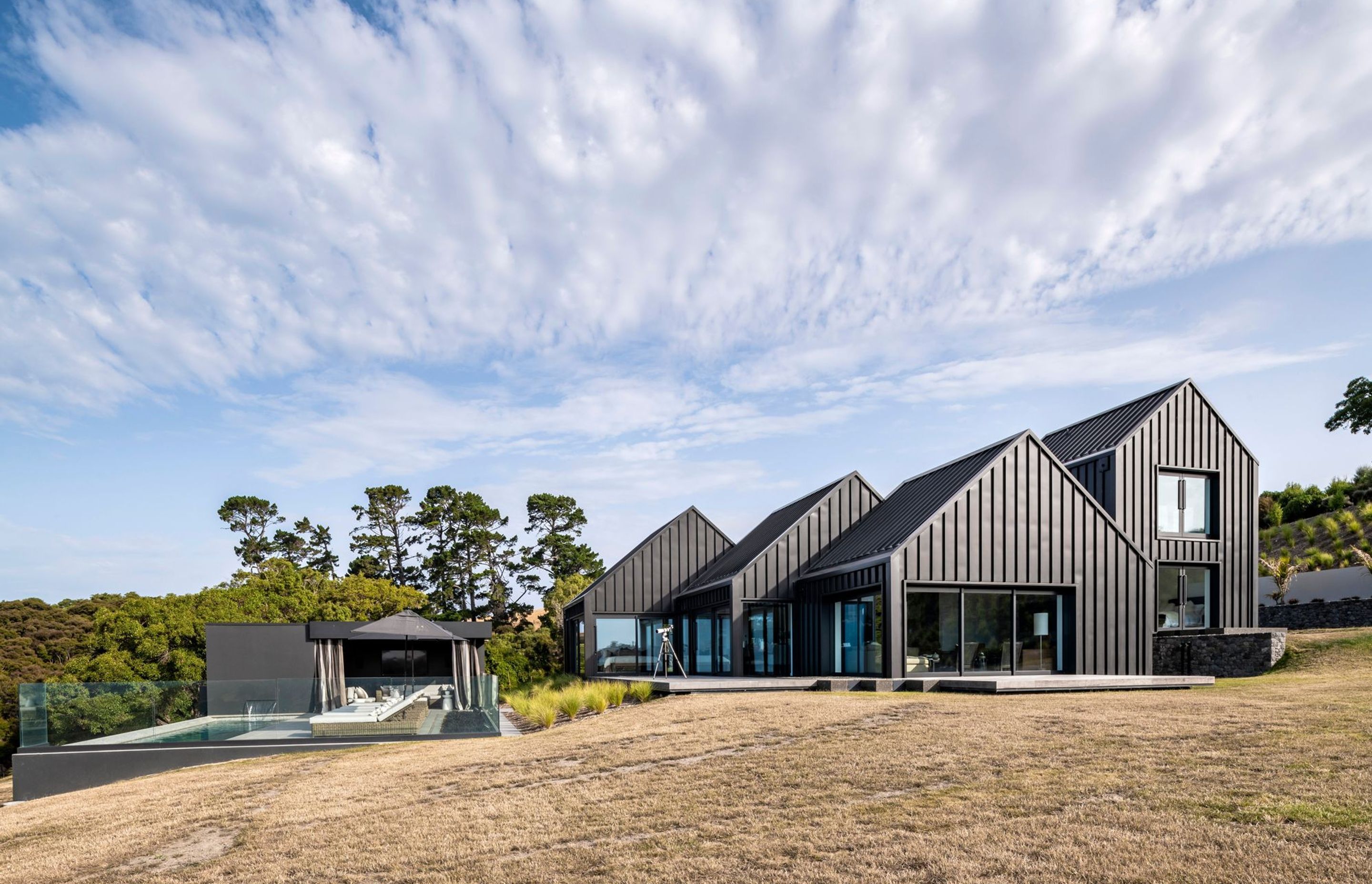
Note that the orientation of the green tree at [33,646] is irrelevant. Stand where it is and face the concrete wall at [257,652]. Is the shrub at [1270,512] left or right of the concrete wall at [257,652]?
left

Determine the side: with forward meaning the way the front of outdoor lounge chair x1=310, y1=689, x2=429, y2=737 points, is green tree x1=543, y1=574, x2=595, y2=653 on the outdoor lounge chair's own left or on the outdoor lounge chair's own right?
on the outdoor lounge chair's own right

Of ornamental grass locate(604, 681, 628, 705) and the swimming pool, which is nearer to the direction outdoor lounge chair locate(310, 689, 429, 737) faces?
the swimming pool

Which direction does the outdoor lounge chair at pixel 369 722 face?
to the viewer's left

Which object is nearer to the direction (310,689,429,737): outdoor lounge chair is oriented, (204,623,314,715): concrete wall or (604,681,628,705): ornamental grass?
the concrete wall

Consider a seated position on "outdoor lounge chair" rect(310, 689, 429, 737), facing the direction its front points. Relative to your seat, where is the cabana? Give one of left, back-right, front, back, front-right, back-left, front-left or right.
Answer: right

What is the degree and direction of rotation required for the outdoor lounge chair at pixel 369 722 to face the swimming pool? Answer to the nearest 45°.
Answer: approximately 45° to its right
